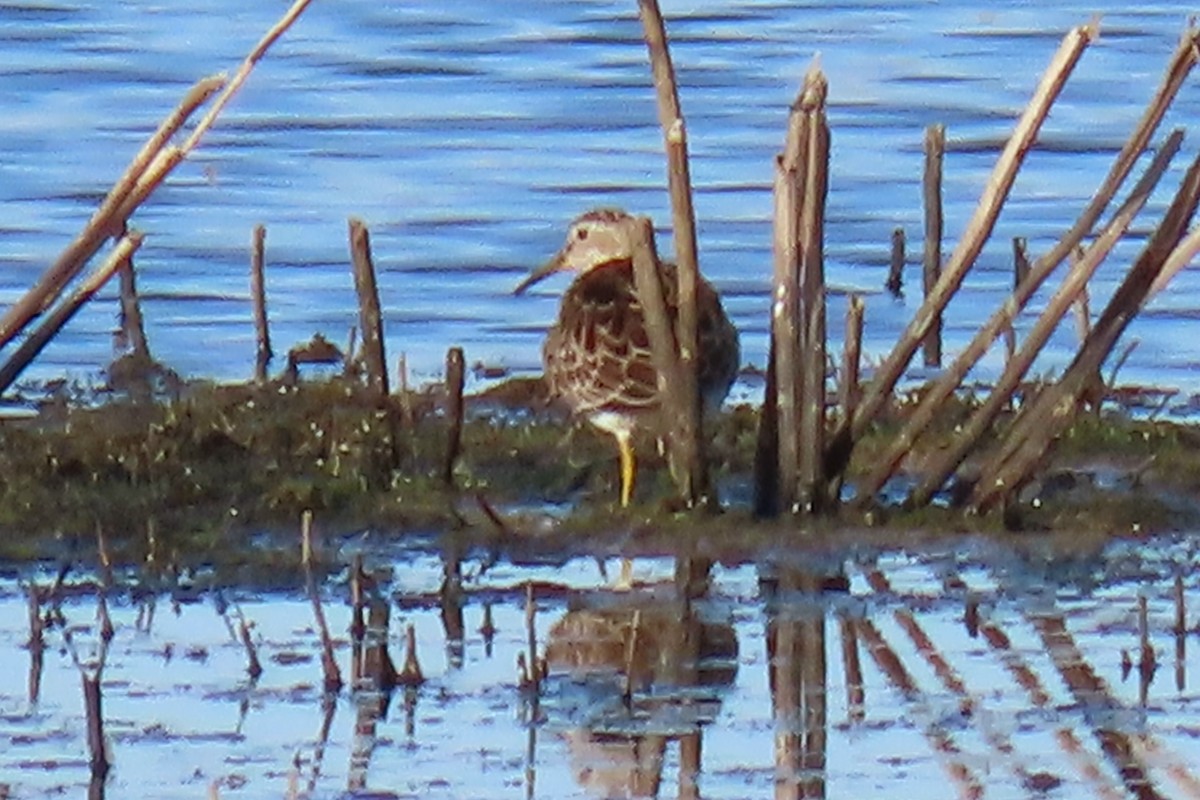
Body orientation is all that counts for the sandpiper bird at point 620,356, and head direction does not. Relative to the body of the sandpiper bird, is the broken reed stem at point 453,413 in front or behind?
in front

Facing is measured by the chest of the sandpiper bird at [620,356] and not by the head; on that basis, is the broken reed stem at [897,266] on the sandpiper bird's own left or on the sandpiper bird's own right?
on the sandpiper bird's own right

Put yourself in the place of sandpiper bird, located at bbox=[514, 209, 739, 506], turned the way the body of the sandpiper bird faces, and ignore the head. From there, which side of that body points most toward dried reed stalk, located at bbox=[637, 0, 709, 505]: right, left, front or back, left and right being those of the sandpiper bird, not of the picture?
back

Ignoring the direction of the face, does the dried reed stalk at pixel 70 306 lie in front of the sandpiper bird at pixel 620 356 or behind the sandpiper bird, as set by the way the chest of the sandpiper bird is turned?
in front
